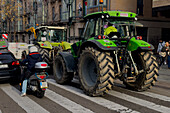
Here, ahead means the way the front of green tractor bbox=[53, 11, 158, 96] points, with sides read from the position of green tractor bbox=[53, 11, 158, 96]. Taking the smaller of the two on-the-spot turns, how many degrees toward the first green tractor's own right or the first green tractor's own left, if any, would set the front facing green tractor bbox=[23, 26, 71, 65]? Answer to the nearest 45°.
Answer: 0° — it already faces it
